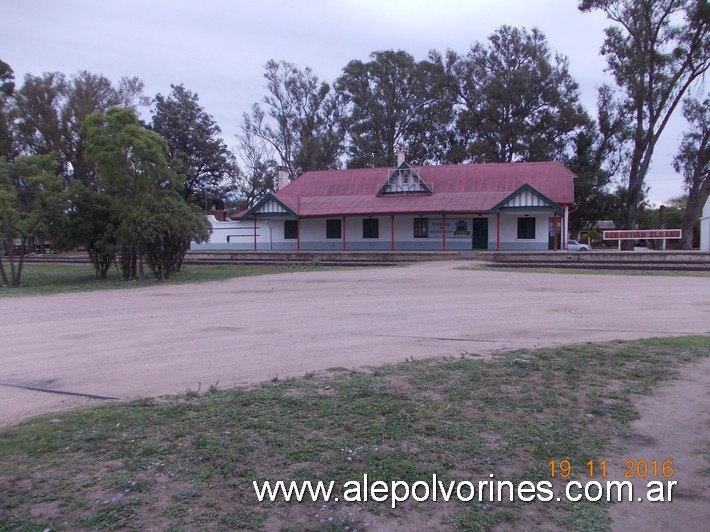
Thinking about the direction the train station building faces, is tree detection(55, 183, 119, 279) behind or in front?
in front

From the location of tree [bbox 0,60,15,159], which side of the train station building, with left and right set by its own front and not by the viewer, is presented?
right

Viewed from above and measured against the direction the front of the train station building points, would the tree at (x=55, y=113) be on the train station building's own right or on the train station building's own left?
on the train station building's own right

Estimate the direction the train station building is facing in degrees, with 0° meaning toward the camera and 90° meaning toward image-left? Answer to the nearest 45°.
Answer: approximately 0°

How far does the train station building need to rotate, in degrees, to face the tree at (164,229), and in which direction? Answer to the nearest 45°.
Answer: approximately 45° to its right

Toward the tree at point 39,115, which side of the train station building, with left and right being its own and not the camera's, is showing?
right

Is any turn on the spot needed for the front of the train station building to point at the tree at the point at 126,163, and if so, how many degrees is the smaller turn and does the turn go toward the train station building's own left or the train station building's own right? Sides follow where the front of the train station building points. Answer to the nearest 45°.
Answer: approximately 45° to the train station building's own right
